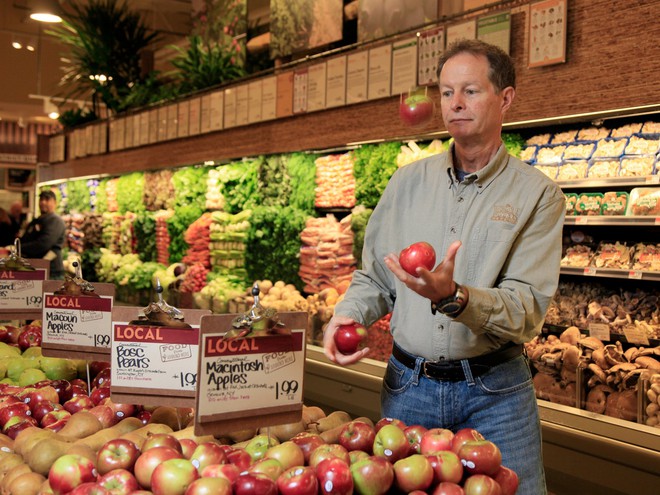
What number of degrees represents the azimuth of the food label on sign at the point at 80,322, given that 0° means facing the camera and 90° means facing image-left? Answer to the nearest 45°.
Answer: approximately 0°

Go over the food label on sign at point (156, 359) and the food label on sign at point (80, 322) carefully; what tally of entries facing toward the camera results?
2

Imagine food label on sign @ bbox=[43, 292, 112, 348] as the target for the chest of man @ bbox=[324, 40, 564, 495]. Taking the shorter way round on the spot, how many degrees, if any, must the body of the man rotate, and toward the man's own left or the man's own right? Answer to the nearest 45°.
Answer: approximately 45° to the man's own right

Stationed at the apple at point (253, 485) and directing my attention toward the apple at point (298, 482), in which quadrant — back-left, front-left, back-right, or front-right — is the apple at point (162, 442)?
back-left

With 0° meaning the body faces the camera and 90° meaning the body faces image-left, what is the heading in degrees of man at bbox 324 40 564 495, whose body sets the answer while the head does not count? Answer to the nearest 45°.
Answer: approximately 45°

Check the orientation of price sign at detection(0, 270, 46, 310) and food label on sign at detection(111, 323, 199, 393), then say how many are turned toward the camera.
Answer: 2

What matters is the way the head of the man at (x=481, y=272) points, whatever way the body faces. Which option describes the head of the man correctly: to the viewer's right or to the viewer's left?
to the viewer's left

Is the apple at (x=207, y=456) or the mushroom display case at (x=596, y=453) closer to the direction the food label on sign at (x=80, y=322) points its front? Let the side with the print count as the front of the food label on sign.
the apple
